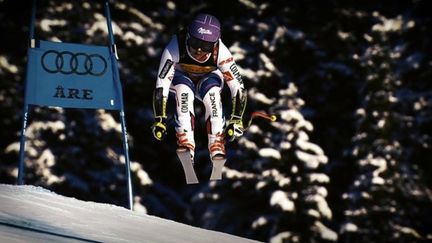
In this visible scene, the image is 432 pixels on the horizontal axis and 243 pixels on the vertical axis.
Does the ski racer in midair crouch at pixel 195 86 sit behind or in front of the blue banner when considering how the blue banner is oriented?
in front

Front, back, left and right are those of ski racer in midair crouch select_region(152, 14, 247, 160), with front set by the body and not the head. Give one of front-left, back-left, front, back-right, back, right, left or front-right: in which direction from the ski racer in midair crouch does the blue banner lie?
back-right

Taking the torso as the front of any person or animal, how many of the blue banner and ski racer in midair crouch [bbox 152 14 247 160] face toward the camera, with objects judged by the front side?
2

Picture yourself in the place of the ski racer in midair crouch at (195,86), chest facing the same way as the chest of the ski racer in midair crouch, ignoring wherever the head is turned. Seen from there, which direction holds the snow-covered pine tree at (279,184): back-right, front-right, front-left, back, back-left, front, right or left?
back

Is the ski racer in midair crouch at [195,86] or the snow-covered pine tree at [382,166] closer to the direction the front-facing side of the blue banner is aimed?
the ski racer in midair crouch

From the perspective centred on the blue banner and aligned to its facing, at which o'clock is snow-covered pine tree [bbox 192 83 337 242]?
The snow-covered pine tree is roughly at 7 o'clock from the blue banner.

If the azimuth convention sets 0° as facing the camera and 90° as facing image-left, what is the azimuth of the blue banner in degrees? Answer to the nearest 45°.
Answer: approximately 0°

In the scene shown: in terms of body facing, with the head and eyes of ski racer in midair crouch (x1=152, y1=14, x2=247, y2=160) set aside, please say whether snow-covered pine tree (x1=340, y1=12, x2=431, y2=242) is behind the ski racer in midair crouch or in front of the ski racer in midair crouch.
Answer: behind
